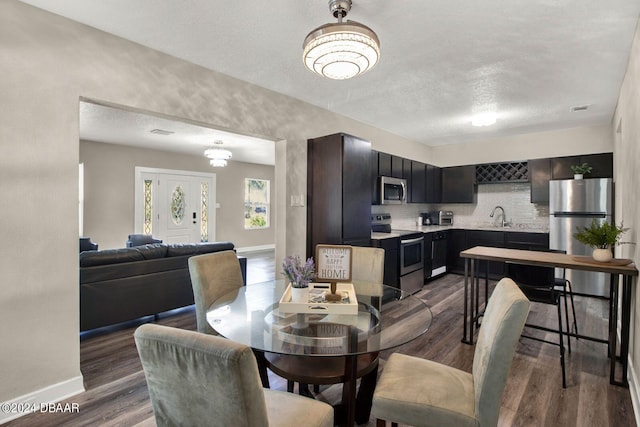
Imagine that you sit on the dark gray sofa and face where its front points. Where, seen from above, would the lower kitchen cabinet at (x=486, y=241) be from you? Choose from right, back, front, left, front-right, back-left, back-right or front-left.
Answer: back-right

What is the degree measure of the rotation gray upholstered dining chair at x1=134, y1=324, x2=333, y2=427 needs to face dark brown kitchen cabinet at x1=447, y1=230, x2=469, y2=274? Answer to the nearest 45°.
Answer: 0° — it already faces it

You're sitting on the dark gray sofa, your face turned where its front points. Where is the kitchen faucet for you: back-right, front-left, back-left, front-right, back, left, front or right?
back-right

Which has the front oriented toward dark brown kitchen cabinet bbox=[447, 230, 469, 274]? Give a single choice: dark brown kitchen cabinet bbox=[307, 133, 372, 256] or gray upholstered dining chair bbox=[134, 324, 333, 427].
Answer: the gray upholstered dining chair

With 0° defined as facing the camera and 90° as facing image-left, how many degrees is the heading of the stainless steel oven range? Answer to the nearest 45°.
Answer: approximately 315°

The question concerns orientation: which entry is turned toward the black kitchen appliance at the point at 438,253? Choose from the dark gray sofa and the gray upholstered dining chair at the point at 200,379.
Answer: the gray upholstered dining chair

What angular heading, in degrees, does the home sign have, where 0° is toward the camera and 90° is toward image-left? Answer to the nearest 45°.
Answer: approximately 0°

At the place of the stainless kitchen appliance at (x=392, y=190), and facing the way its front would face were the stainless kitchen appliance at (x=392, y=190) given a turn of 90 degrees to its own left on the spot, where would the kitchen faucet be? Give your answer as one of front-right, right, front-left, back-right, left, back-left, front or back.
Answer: front

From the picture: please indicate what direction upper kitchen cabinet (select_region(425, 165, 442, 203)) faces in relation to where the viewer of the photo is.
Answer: facing the viewer and to the right of the viewer

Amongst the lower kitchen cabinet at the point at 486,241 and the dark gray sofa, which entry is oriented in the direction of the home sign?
the lower kitchen cabinet

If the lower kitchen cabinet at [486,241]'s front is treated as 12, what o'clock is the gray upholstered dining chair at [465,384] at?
The gray upholstered dining chair is roughly at 12 o'clock from the lower kitchen cabinet.
